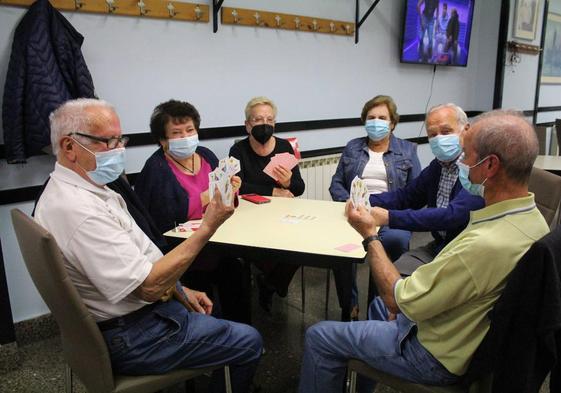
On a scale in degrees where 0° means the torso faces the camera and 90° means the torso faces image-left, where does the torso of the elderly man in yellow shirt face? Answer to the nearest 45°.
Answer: approximately 90°

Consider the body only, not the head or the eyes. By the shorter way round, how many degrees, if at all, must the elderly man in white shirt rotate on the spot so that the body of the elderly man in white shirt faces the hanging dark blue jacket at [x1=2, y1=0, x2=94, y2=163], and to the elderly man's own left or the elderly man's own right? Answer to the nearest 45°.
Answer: approximately 90° to the elderly man's own left

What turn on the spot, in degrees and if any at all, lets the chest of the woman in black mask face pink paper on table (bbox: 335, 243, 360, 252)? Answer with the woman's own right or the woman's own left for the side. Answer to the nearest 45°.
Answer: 0° — they already face it

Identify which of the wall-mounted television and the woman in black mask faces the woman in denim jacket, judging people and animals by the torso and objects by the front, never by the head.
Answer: the wall-mounted television

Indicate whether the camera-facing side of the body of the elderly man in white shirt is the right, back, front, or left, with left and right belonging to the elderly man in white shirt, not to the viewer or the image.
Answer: right

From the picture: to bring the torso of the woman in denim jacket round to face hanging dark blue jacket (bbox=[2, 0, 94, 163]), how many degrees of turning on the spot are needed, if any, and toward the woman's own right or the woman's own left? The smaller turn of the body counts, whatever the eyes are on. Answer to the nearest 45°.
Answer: approximately 45° to the woman's own right

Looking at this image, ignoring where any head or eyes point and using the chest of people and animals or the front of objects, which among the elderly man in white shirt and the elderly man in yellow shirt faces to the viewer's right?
the elderly man in white shirt

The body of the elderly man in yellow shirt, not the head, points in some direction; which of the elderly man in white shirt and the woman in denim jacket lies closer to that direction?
the elderly man in white shirt

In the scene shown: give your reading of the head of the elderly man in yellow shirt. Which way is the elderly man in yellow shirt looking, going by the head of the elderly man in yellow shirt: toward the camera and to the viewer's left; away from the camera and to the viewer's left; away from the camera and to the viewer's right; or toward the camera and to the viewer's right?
away from the camera and to the viewer's left

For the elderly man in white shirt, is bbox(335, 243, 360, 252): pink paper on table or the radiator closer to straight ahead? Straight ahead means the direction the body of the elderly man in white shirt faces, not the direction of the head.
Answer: the pink paper on table

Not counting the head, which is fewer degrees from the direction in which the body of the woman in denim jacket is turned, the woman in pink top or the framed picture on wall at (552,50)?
the woman in pink top

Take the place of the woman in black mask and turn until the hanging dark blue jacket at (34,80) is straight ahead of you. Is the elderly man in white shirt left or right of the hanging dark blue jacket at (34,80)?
left
